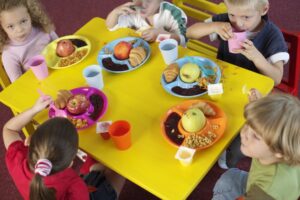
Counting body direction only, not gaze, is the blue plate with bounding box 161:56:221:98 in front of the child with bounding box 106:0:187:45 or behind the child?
in front

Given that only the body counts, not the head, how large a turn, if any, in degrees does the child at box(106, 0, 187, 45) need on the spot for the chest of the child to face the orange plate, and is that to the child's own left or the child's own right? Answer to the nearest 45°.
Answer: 0° — they already face it

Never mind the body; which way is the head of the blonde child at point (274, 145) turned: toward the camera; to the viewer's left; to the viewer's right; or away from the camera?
to the viewer's left

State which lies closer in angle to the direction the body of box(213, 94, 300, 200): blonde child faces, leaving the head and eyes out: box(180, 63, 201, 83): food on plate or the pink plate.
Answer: the pink plate

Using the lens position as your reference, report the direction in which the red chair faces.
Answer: facing the viewer and to the left of the viewer

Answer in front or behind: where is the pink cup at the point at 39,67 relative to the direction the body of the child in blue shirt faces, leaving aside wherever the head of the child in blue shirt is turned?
in front

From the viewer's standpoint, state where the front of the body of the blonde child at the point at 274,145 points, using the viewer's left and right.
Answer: facing to the left of the viewer

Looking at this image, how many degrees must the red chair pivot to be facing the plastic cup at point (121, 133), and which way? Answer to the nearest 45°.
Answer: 0° — it already faces it

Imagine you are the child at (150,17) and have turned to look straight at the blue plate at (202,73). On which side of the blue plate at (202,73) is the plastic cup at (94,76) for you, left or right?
right

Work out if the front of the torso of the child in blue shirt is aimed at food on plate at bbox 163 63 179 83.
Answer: yes

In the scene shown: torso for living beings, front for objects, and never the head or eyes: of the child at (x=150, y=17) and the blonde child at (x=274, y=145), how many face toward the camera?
1

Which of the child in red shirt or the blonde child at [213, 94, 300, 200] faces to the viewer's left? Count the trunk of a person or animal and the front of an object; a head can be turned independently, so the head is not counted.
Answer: the blonde child

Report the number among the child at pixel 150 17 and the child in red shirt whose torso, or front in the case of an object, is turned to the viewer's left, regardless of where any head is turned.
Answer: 0

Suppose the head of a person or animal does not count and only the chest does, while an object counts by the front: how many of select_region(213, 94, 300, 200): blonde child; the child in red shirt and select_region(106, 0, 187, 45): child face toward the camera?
1

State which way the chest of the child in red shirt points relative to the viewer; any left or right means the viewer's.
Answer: facing away from the viewer and to the right of the viewer

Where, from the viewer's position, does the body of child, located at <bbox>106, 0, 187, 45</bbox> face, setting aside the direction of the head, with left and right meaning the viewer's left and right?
facing the viewer
